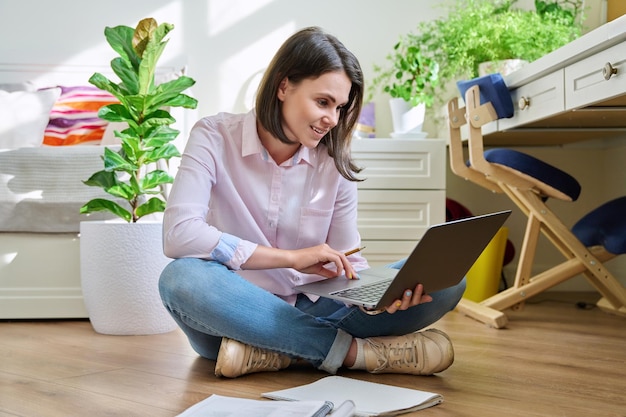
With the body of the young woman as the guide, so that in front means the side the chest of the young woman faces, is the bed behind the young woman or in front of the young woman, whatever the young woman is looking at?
behind

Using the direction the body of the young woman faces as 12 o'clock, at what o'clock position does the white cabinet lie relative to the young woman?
The white cabinet is roughly at 8 o'clock from the young woman.

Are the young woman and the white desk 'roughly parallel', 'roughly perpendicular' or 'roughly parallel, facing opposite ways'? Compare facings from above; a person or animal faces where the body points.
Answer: roughly perpendicular

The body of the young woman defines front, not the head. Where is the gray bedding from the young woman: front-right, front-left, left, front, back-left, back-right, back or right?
back

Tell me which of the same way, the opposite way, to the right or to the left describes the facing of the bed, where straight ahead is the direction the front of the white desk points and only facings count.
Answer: to the left

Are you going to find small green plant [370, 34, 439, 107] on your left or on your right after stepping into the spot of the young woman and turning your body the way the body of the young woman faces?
on your left
